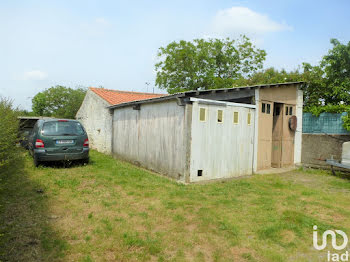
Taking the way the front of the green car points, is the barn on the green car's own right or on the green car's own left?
on the green car's own right

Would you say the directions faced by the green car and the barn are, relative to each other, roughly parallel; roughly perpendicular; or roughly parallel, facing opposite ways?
roughly parallel, facing opposite ways

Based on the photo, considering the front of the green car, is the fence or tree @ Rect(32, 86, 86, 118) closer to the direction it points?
the tree

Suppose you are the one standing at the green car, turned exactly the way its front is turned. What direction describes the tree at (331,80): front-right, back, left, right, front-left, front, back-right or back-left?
right

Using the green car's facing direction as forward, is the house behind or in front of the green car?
in front

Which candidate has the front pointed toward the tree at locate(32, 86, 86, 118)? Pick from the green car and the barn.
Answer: the green car

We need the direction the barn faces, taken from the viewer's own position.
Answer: facing the viewer and to the right of the viewer

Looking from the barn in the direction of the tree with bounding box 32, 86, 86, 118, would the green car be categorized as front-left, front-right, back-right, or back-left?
front-left

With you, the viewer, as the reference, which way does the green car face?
facing away from the viewer

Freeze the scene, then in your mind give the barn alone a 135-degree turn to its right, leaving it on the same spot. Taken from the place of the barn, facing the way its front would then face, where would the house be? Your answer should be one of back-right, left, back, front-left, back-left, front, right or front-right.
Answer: front-right

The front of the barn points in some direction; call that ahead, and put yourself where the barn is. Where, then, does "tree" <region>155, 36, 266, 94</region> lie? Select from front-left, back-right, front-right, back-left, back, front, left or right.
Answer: back-left

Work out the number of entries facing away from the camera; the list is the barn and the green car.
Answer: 1

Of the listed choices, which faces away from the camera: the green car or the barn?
the green car
